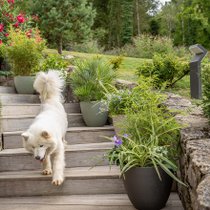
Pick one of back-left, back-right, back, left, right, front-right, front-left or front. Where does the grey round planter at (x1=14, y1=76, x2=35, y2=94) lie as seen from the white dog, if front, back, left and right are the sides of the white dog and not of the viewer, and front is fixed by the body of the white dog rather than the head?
back

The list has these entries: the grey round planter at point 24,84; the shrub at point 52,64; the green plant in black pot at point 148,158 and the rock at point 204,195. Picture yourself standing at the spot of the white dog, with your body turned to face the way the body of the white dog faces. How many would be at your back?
2

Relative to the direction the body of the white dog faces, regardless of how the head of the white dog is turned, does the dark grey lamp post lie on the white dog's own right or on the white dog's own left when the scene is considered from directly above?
on the white dog's own left

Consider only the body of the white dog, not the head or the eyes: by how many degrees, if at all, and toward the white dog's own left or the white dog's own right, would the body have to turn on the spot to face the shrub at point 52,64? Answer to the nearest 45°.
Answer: approximately 180°

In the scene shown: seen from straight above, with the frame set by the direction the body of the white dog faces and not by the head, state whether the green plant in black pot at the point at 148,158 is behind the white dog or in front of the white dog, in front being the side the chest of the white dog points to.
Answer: in front

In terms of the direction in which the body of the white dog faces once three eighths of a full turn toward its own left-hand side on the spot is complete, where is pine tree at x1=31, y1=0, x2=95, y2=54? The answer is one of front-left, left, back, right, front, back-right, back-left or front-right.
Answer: front-left

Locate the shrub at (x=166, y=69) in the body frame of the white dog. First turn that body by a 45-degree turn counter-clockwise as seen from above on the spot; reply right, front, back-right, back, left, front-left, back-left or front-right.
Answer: left

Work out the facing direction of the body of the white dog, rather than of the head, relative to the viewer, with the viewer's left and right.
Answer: facing the viewer
